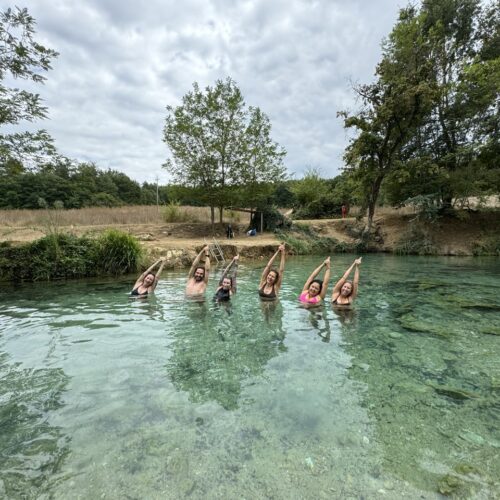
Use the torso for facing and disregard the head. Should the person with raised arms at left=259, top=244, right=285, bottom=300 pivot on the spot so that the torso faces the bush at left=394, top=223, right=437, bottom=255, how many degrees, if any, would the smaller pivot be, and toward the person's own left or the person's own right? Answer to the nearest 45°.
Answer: approximately 135° to the person's own left

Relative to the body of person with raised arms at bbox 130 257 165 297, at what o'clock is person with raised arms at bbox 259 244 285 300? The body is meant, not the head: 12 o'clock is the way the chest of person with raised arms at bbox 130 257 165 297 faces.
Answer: person with raised arms at bbox 259 244 285 300 is roughly at 10 o'clock from person with raised arms at bbox 130 257 165 297.

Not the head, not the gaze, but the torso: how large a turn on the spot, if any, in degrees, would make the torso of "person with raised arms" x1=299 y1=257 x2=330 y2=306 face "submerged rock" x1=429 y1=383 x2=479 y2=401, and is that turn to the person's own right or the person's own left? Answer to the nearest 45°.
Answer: approximately 45° to the person's own left

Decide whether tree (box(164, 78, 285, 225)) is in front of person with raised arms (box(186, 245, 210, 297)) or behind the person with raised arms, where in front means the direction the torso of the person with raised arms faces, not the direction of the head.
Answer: behind

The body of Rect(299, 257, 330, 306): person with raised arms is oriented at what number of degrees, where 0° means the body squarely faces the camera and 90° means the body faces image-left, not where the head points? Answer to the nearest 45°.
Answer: approximately 0°

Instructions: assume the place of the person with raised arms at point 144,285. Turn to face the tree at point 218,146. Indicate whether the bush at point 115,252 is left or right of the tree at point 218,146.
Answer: left

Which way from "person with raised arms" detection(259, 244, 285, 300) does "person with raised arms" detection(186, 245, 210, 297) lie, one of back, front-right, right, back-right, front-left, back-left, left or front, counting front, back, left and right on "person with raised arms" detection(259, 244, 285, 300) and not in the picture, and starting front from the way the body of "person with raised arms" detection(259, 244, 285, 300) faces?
right

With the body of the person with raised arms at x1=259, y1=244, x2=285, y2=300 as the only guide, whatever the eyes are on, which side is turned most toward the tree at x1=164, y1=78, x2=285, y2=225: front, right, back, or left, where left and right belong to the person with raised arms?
back

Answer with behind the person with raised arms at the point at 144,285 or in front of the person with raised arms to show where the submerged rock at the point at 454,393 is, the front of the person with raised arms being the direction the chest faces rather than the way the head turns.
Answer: in front

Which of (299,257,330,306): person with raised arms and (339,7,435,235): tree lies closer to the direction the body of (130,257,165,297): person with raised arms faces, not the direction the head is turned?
the person with raised arms
